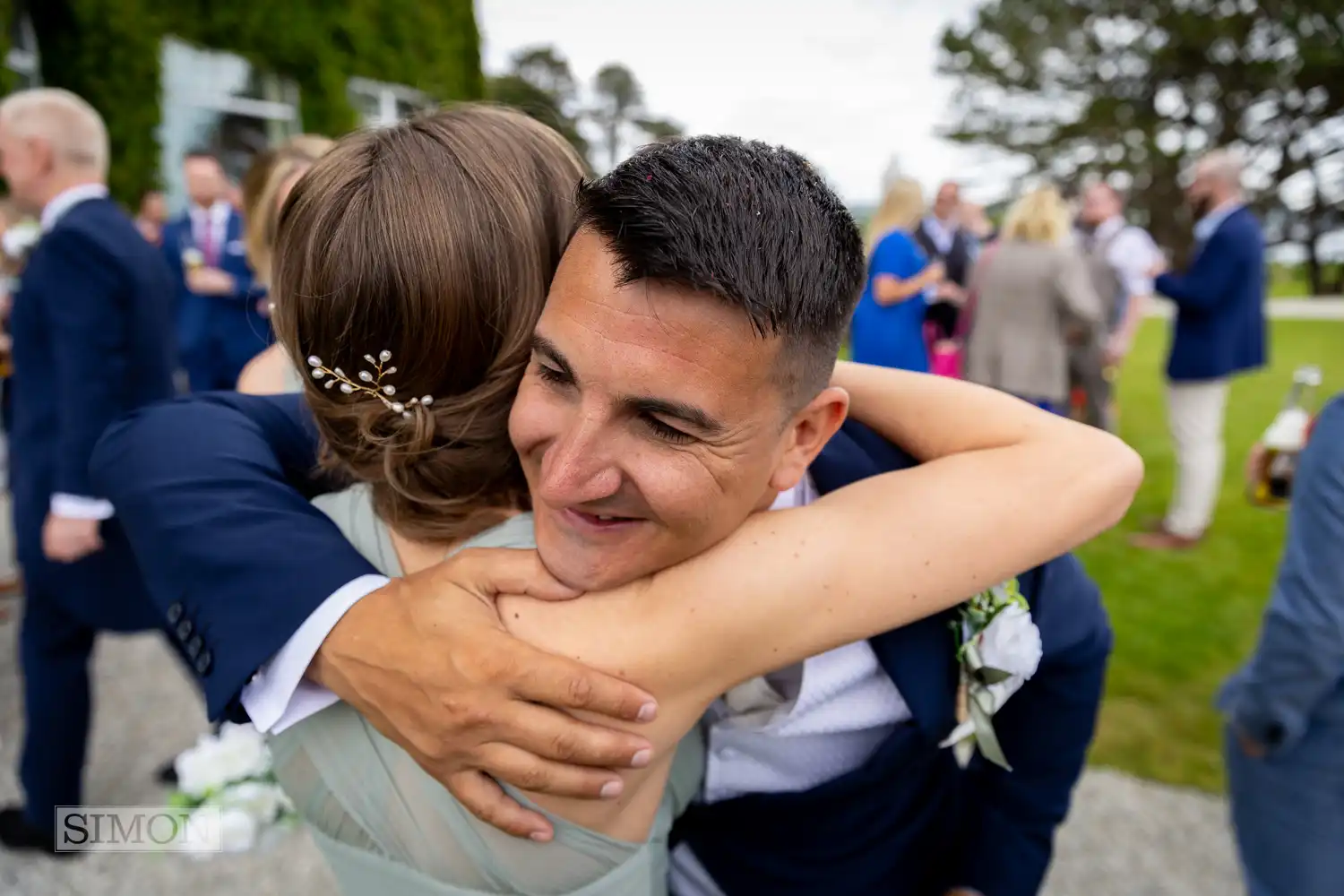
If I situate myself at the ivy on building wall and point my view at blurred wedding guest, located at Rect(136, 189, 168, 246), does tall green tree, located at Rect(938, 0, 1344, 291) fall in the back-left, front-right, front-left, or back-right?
back-left

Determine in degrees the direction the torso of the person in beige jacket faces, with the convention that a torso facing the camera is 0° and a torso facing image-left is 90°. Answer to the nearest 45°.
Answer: approximately 180°

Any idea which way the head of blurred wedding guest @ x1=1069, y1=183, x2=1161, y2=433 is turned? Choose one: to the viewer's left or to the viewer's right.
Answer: to the viewer's left

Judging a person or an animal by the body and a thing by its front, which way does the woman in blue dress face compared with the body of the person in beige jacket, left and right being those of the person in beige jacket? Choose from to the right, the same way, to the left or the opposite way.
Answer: to the right

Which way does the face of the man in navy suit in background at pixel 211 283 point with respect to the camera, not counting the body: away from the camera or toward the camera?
toward the camera

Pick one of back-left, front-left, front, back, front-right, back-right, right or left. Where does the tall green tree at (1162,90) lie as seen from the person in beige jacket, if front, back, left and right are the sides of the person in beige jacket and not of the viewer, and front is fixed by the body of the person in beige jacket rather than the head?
front

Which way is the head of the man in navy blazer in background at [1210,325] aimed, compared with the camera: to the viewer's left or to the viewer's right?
to the viewer's left

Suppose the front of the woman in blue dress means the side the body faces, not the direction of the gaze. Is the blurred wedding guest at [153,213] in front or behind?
behind

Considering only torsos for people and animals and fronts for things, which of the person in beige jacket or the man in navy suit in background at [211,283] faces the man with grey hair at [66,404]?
the man in navy suit in background

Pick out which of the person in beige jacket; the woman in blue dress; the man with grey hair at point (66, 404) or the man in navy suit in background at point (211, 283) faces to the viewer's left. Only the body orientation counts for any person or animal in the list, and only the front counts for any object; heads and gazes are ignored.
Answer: the man with grey hair

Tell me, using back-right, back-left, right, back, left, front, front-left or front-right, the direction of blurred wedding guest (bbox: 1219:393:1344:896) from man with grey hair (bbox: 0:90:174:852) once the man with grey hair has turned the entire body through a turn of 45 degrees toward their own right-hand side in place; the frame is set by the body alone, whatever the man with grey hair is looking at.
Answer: back

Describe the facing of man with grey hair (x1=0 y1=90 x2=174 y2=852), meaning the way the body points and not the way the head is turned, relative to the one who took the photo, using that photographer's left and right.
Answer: facing to the left of the viewer

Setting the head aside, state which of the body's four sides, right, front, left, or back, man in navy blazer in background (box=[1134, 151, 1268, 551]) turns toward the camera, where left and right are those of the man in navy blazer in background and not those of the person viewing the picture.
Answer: left

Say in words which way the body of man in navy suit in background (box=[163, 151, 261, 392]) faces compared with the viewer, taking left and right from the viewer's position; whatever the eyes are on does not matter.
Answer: facing the viewer

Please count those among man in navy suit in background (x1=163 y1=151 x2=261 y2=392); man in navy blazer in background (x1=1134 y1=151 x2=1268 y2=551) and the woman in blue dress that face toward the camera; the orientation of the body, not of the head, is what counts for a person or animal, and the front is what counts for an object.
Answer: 1

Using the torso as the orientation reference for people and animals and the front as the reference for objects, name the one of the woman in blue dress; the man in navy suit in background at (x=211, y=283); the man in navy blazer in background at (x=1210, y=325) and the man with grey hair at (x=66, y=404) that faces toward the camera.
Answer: the man in navy suit in background at (x=211, y=283)

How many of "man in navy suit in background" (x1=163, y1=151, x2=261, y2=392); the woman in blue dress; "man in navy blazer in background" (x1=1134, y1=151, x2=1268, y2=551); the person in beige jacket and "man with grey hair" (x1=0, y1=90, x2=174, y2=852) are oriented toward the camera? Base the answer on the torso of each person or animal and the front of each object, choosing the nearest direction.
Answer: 1

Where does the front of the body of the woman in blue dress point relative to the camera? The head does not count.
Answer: to the viewer's right

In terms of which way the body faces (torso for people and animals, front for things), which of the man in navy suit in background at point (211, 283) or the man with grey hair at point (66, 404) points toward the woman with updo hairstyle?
the man in navy suit in background

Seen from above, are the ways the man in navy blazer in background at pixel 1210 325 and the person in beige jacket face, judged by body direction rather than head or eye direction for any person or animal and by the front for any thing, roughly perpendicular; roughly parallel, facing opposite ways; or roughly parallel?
roughly perpendicular
